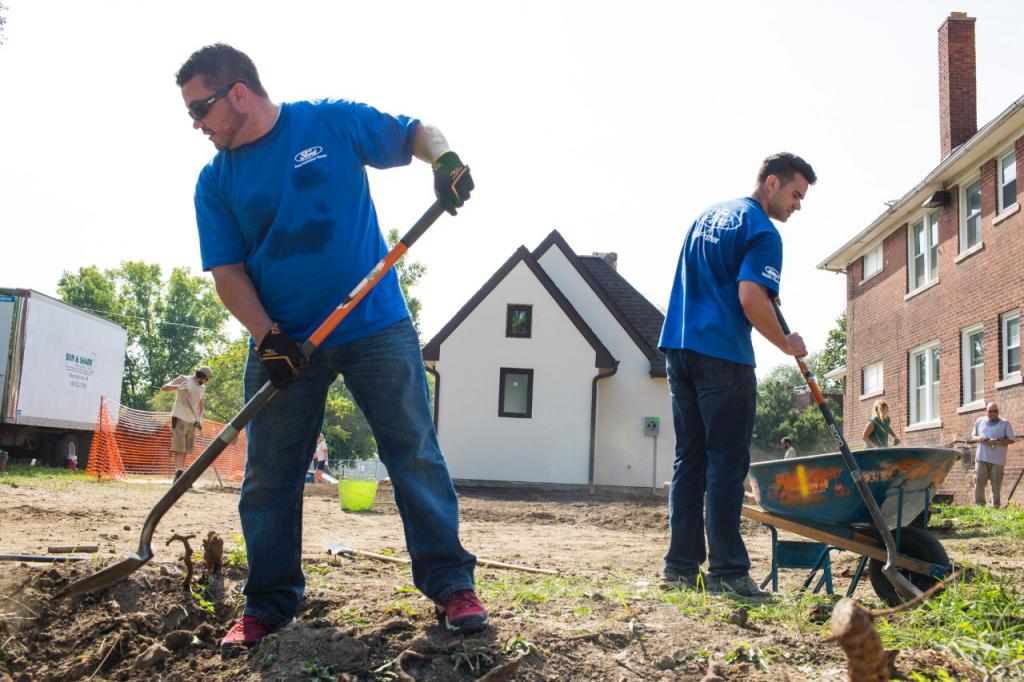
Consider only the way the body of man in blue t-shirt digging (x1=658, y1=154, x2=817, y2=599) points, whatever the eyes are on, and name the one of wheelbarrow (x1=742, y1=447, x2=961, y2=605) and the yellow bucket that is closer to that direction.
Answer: the wheelbarrow

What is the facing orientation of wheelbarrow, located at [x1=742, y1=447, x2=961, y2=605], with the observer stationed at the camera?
facing the viewer and to the right of the viewer

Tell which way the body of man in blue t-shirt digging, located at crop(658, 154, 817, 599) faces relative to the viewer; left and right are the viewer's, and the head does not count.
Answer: facing away from the viewer and to the right of the viewer

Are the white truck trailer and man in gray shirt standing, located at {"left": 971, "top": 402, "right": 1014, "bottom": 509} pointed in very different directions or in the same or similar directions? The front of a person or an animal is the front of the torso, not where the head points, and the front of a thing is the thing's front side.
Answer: very different directions

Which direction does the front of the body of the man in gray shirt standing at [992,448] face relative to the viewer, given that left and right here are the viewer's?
facing the viewer

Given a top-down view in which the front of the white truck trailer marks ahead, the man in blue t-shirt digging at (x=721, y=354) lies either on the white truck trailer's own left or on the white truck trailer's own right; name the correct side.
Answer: on the white truck trailer's own right

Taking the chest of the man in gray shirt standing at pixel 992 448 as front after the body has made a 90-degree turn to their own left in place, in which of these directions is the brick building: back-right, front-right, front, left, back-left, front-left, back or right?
left

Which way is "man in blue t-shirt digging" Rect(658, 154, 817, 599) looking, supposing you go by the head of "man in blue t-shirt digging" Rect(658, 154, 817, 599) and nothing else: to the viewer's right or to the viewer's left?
to the viewer's right

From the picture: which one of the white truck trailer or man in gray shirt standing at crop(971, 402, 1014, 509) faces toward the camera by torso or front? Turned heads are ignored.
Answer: the man in gray shirt standing

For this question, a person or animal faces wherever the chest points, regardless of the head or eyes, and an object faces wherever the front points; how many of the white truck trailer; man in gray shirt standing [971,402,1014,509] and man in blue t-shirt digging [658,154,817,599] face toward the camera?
1

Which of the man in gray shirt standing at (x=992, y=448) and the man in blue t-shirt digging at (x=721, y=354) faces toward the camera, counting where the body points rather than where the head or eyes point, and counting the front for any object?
the man in gray shirt standing

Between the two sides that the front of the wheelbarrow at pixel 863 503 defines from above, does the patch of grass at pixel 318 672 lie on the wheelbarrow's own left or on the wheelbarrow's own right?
on the wheelbarrow's own right
